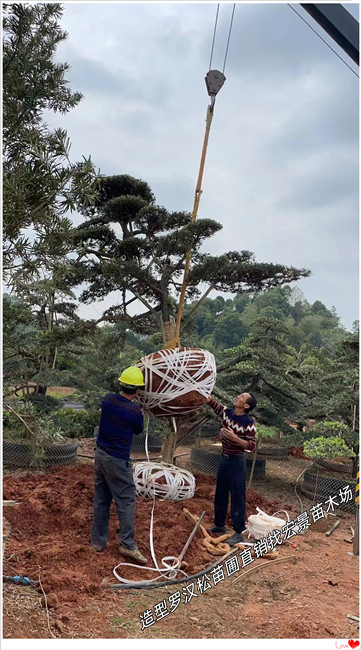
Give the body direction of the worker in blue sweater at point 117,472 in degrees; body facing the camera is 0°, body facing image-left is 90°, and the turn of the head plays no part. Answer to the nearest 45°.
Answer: approximately 225°

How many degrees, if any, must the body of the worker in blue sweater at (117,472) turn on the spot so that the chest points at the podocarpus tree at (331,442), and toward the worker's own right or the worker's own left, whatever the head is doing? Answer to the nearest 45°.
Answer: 0° — they already face it

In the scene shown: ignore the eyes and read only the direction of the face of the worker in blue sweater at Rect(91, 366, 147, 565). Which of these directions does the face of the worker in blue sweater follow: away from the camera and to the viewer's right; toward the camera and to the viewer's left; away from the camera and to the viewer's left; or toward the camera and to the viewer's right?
away from the camera and to the viewer's right

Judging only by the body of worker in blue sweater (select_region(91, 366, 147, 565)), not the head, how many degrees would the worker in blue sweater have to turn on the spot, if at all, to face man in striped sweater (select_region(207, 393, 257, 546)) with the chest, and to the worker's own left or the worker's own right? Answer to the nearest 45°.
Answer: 0° — they already face them

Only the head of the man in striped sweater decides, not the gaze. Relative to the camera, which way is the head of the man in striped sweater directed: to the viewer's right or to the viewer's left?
to the viewer's left

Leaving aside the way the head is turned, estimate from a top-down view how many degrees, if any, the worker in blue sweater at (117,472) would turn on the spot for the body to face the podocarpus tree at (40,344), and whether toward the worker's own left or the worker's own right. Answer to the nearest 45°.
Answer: approximately 45° to the worker's own left
